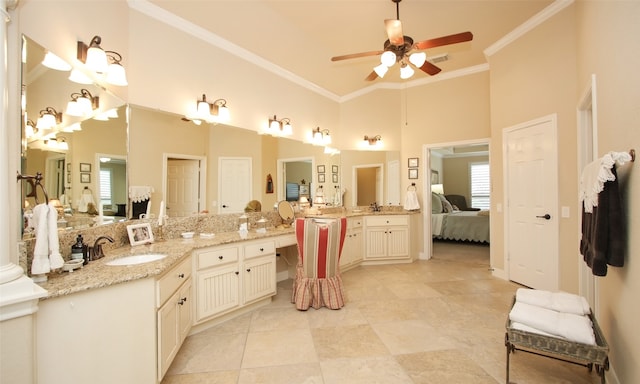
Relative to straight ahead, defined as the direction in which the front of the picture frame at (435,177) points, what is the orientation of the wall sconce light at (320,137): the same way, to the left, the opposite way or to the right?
the same way

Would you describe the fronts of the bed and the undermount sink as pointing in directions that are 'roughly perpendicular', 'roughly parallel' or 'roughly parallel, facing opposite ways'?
roughly parallel

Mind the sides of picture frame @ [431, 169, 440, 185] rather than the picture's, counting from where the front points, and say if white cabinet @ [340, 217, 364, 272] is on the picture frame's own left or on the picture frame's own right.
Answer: on the picture frame's own right

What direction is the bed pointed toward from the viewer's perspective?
to the viewer's right

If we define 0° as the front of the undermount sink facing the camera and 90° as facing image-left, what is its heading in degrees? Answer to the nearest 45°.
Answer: approximately 315°

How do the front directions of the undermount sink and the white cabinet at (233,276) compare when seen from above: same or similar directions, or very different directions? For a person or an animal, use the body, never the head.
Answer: same or similar directions

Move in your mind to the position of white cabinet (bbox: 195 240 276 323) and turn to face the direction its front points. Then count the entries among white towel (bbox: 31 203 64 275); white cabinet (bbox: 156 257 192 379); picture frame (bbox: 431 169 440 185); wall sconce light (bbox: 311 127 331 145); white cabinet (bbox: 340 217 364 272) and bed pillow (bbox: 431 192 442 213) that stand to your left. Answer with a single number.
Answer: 4

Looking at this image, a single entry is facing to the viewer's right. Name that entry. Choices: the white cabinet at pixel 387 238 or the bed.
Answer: the bed

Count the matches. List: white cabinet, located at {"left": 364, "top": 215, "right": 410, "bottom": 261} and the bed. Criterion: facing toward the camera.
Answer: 1

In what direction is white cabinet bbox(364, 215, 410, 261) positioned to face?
toward the camera

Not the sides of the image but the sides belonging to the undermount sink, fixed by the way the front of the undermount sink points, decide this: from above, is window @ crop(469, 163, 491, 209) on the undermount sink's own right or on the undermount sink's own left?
on the undermount sink's own left

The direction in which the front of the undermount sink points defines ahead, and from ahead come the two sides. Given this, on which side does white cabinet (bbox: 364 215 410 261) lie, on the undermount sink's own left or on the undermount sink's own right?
on the undermount sink's own left

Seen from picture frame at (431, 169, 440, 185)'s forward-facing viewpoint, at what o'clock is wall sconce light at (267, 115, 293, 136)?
The wall sconce light is roughly at 2 o'clock from the picture frame.

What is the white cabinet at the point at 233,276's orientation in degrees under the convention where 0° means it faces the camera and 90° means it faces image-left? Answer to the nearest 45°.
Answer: approximately 315°

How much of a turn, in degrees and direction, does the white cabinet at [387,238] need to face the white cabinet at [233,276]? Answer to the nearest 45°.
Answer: approximately 45° to its right

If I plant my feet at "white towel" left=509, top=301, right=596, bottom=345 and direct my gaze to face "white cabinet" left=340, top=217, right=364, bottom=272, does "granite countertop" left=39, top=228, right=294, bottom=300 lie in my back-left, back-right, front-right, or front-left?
front-left

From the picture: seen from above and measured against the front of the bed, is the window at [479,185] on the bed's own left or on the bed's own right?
on the bed's own left
